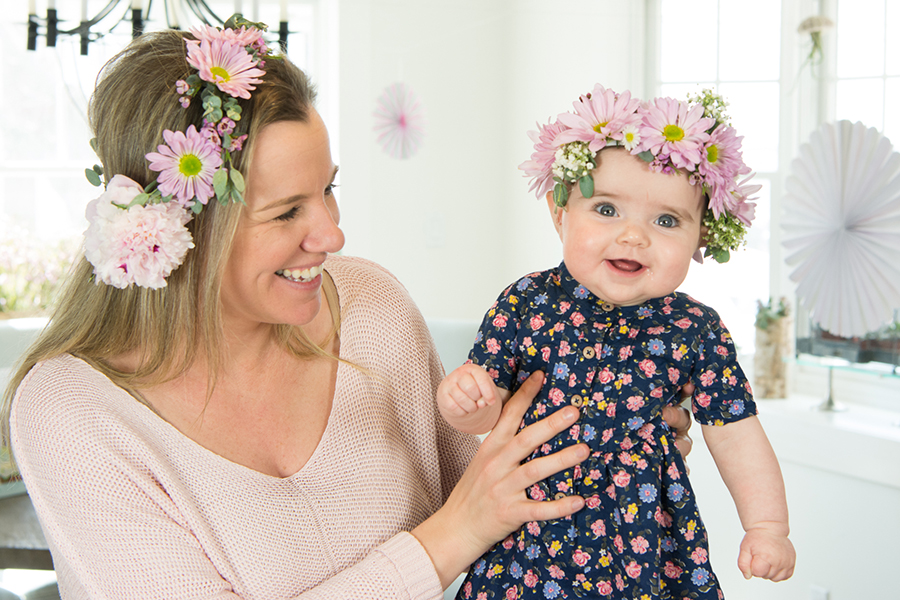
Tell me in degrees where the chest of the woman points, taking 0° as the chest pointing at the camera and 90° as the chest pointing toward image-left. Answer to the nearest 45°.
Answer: approximately 315°

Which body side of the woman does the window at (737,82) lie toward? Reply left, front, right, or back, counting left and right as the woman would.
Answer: left

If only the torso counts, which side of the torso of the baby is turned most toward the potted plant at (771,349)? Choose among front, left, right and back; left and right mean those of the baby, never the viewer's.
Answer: back

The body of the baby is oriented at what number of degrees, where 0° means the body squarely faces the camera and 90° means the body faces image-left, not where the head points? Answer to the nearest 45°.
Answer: approximately 0°

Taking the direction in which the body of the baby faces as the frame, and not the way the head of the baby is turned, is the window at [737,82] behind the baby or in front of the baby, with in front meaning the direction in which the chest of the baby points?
behind

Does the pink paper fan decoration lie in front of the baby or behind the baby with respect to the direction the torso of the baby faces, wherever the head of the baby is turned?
behind
